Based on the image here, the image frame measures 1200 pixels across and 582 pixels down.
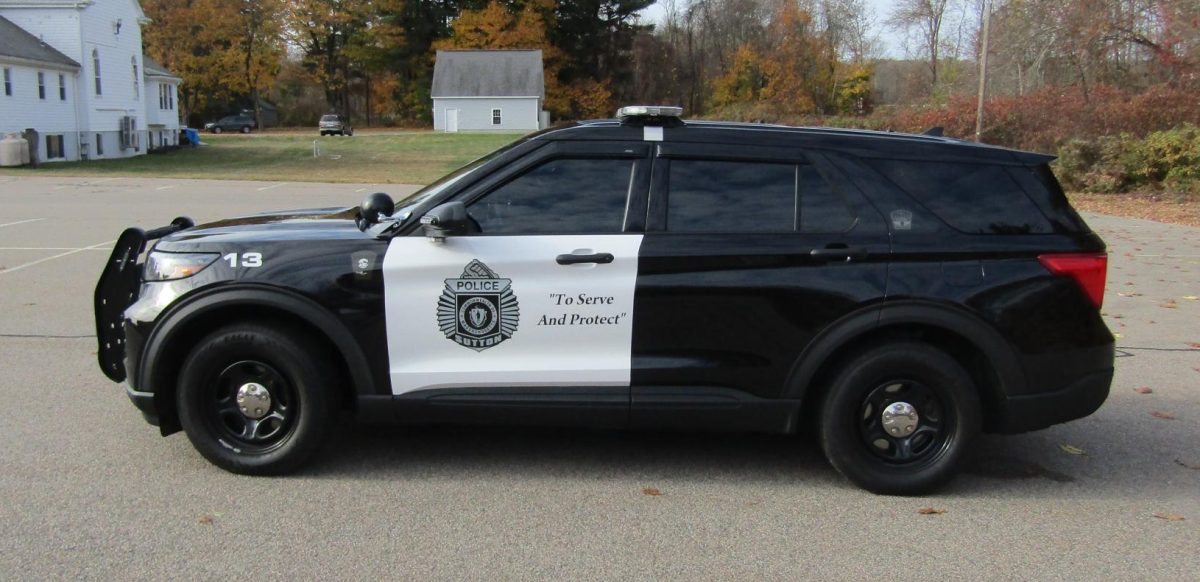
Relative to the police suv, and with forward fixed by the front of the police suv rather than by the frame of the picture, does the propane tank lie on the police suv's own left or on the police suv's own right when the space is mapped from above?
on the police suv's own right

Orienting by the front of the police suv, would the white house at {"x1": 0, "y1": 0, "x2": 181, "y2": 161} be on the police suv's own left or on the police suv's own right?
on the police suv's own right

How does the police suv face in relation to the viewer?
to the viewer's left

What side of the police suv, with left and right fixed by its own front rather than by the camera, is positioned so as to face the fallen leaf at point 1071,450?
back

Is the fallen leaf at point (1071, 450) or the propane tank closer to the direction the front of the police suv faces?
the propane tank

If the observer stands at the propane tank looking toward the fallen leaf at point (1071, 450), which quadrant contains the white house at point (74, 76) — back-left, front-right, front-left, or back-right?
back-left
